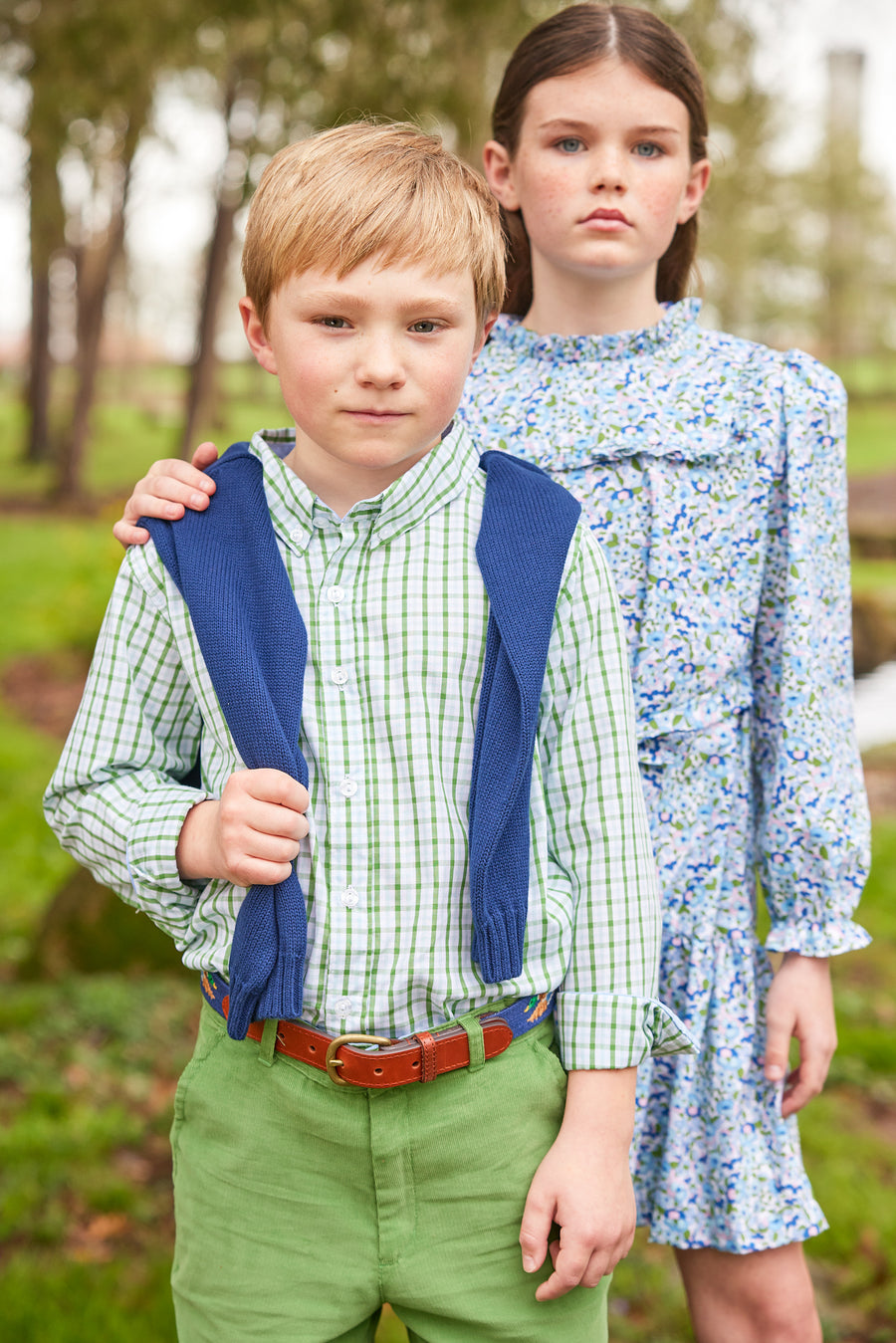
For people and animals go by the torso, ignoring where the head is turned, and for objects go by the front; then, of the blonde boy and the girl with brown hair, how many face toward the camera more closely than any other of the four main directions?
2

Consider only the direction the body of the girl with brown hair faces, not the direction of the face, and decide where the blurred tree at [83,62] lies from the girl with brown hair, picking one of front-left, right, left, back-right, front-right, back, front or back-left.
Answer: back-right

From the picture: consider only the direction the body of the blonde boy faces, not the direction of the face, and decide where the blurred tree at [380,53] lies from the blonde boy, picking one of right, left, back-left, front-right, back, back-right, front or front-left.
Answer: back

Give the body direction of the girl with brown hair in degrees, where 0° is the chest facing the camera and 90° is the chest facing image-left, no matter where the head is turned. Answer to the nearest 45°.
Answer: approximately 0°

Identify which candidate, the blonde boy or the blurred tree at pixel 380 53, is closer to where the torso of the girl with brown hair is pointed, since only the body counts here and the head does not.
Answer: the blonde boy

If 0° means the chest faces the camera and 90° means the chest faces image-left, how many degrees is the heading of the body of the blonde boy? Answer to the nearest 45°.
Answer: approximately 0°

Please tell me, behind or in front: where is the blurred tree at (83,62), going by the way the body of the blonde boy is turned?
behind

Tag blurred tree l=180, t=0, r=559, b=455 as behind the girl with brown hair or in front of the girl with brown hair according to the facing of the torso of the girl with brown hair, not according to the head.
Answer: behind
